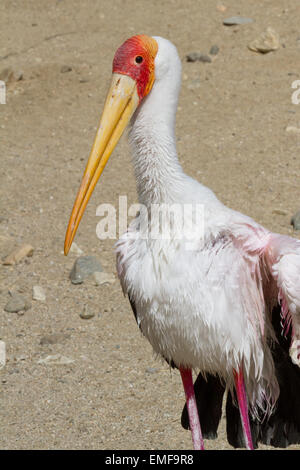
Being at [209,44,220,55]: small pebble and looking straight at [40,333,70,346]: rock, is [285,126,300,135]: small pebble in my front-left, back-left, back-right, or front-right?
front-left

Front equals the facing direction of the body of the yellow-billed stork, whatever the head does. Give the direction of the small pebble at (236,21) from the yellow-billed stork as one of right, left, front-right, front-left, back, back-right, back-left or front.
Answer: back-right

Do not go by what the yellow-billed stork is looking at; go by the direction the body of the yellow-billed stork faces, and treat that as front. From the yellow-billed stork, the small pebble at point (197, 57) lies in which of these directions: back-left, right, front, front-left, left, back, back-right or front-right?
back-right

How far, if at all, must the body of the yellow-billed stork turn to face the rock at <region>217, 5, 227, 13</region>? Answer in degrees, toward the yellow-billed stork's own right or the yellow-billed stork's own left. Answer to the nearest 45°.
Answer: approximately 135° to the yellow-billed stork's own right

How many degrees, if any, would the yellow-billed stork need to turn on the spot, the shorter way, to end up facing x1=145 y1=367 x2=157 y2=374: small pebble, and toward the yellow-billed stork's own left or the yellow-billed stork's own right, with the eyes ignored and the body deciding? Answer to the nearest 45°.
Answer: approximately 135° to the yellow-billed stork's own right

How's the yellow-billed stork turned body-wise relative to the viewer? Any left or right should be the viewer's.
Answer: facing the viewer and to the left of the viewer

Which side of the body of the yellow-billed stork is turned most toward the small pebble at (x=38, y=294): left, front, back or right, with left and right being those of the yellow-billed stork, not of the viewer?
right

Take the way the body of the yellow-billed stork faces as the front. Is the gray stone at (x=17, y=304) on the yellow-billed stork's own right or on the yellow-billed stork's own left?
on the yellow-billed stork's own right

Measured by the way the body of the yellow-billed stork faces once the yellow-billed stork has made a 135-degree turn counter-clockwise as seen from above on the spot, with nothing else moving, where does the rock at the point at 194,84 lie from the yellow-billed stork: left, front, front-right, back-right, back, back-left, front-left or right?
left

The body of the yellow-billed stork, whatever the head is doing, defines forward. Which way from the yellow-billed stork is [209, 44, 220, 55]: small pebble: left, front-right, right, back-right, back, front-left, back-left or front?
back-right

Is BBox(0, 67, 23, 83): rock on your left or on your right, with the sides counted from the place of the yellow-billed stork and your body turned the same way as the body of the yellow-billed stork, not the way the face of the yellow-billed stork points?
on your right

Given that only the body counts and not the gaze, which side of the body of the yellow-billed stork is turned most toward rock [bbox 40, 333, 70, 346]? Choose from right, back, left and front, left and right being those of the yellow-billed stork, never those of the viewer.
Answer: right

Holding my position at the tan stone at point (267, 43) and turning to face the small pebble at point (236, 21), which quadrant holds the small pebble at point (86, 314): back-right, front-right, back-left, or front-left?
back-left

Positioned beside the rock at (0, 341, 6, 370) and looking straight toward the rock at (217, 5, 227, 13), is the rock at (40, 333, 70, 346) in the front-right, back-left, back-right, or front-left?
front-right

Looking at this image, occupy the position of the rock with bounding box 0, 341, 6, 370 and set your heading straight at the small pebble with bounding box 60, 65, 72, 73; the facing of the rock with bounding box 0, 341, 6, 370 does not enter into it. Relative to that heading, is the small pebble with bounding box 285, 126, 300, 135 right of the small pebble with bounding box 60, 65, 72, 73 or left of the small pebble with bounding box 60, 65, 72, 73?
right

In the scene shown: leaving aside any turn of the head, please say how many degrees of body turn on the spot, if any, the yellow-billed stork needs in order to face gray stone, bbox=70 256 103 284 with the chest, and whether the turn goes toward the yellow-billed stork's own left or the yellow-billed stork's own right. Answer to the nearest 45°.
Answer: approximately 135° to the yellow-billed stork's own right

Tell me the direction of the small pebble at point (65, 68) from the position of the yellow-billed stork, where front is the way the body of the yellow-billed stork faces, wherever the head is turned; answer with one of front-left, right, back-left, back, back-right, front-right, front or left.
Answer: back-right

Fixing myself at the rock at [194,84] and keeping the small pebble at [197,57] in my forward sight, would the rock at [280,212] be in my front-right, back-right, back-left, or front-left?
back-right

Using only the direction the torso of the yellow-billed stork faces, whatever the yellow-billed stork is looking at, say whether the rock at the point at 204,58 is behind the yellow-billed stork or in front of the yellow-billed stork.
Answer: behind
